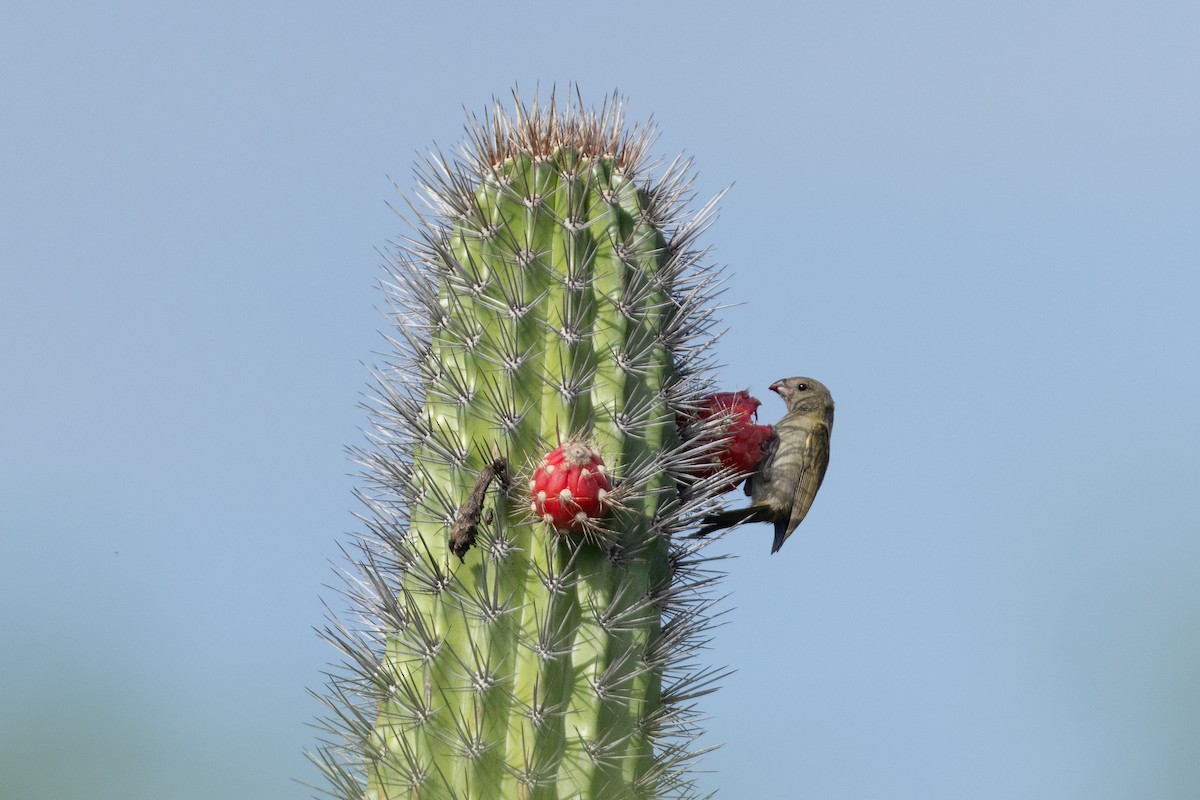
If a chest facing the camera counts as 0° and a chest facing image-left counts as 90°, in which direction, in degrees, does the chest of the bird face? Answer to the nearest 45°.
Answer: approximately 90°
